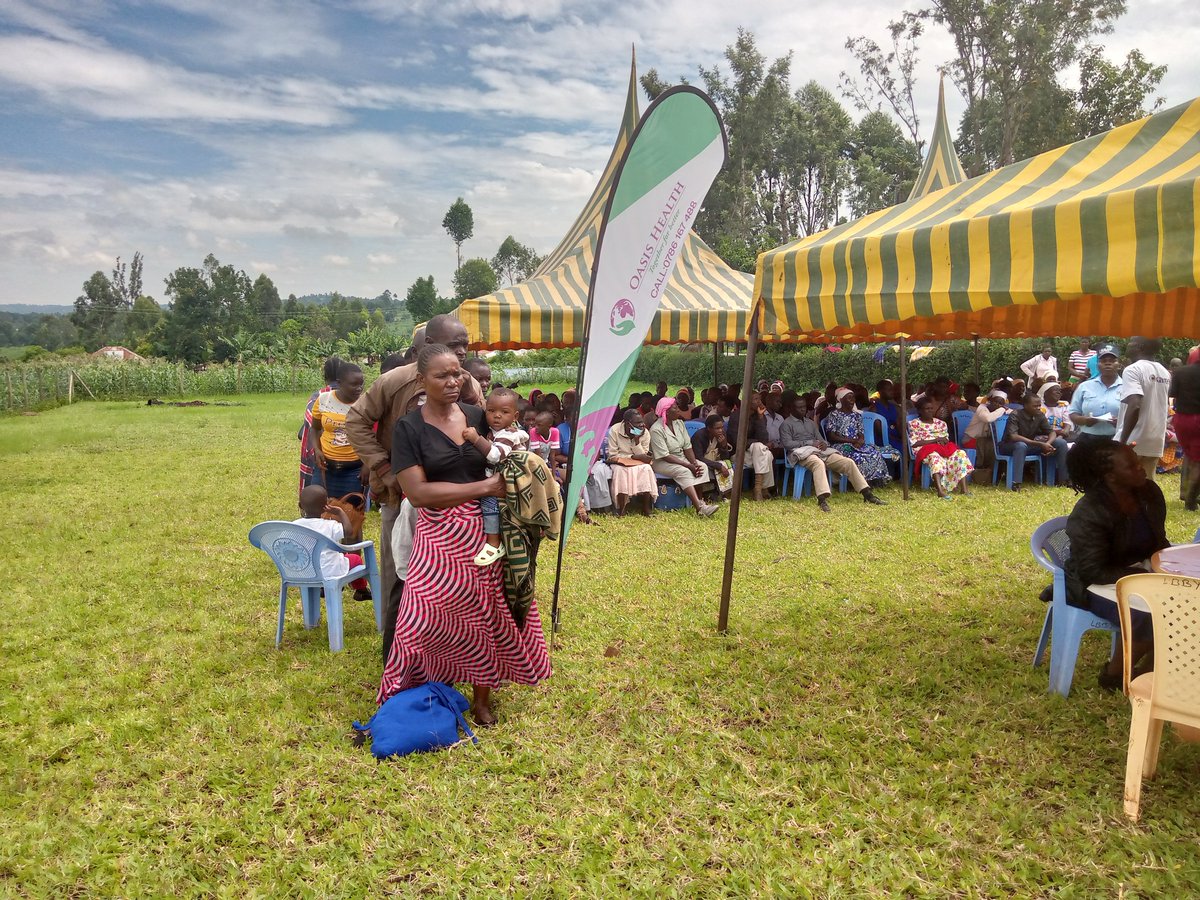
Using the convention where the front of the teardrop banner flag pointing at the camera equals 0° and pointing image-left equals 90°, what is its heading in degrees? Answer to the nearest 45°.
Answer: approximately 0°

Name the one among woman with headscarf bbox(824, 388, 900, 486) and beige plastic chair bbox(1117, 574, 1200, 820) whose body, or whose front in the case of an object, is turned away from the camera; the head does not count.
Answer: the beige plastic chair

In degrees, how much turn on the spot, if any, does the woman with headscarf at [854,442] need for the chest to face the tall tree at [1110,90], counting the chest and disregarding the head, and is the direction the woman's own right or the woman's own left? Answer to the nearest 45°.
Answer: approximately 135° to the woman's own left

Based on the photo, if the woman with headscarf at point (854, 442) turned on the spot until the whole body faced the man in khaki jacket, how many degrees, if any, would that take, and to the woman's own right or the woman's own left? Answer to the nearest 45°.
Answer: approximately 45° to the woman's own right

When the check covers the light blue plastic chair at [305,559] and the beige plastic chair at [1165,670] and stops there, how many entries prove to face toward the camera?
0

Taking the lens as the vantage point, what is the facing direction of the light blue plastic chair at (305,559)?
facing away from the viewer and to the right of the viewer

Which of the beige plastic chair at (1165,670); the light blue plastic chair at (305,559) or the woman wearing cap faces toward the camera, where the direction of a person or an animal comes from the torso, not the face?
the woman wearing cap

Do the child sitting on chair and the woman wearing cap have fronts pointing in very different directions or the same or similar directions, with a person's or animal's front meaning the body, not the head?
very different directions

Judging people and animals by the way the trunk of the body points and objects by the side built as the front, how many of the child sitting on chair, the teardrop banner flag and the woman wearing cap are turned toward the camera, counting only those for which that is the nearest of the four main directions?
2

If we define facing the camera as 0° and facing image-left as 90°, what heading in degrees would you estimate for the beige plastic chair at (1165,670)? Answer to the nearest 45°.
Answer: approximately 180°

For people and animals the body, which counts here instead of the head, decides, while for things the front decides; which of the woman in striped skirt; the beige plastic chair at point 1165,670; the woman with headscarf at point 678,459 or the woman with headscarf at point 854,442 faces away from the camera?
the beige plastic chair

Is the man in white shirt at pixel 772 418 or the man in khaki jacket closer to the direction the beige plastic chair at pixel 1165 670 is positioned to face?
the man in white shirt
